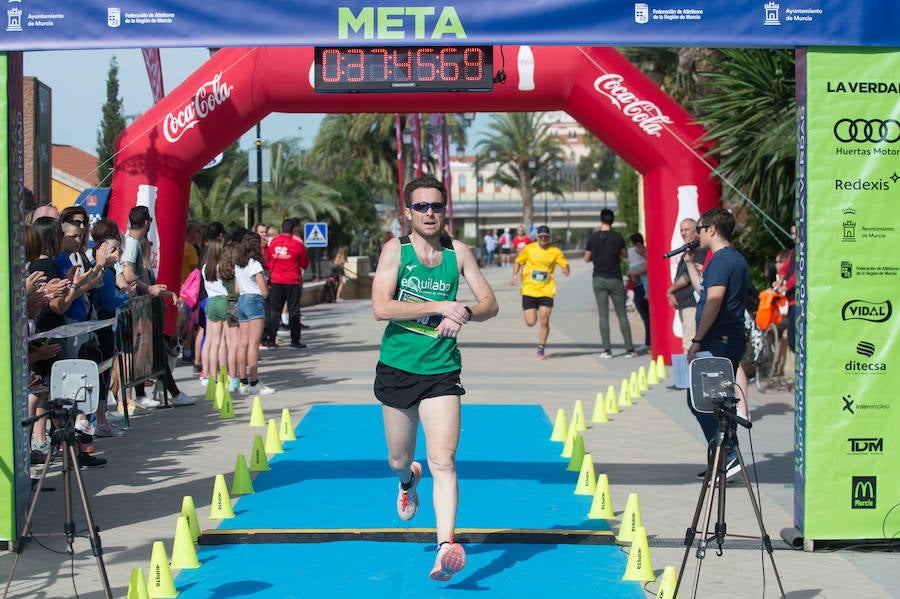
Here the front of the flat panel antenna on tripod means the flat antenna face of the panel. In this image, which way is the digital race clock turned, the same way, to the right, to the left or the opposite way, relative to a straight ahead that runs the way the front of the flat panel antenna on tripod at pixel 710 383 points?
the opposite way

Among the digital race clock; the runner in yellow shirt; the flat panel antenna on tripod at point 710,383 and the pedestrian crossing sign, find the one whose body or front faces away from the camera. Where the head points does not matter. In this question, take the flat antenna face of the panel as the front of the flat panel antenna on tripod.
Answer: the flat panel antenna on tripod

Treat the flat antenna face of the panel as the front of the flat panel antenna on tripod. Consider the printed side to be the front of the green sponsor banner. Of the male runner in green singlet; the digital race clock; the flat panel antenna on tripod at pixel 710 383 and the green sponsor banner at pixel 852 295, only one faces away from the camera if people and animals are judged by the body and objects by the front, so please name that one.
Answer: the flat panel antenna on tripod

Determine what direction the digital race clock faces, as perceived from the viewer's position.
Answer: facing the viewer

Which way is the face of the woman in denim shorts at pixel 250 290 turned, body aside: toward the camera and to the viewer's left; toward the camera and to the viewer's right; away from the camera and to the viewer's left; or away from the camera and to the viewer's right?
away from the camera and to the viewer's right

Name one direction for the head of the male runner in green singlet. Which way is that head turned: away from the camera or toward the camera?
toward the camera

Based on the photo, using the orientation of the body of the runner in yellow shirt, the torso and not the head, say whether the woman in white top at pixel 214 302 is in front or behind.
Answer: in front

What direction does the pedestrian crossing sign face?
toward the camera

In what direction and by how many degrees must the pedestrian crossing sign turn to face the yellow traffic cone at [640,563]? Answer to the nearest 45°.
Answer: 0° — it already faces it

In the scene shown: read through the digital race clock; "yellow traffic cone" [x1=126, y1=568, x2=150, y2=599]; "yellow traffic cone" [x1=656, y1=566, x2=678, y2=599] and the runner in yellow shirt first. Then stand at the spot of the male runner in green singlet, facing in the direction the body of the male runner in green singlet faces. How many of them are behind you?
2

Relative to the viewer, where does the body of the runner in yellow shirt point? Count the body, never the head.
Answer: toward the camera

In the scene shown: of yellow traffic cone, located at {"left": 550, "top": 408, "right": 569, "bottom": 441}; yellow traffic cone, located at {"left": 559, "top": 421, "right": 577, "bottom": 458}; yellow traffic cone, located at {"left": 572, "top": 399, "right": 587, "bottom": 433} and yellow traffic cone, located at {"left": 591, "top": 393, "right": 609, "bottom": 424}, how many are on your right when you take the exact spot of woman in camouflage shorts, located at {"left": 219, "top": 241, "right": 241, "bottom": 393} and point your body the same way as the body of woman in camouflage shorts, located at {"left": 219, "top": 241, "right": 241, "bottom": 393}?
4

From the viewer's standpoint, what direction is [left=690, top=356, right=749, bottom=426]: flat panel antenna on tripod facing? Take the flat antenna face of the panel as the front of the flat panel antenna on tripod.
away from the camera

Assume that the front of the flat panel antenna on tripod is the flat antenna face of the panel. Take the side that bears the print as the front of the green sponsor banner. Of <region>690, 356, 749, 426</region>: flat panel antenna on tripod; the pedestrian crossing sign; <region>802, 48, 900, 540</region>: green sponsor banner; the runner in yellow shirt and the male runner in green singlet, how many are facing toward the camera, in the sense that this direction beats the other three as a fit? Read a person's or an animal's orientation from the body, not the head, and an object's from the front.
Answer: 4

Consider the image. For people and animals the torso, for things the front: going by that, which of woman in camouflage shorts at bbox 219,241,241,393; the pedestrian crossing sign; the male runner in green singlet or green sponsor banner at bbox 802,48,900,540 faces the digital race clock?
the pedestrian crossing sign
